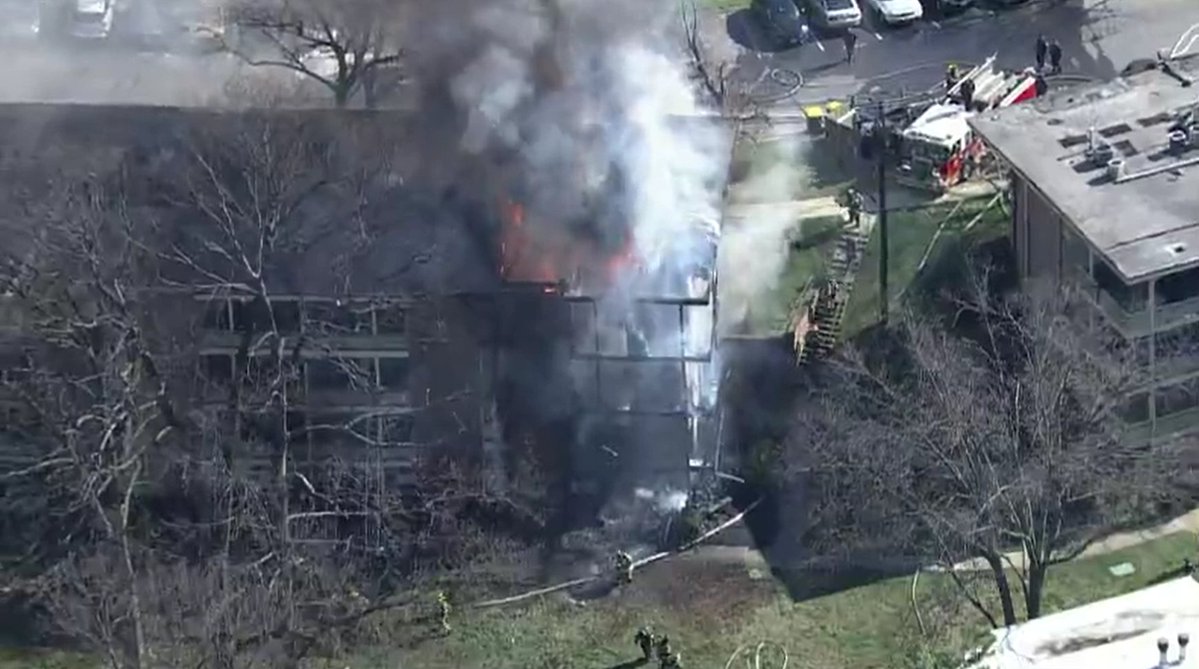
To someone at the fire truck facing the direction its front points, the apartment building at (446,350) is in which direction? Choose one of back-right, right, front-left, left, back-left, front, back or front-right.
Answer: front

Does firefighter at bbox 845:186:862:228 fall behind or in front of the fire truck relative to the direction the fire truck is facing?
in front

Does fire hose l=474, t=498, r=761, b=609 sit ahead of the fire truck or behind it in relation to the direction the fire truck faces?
ahead

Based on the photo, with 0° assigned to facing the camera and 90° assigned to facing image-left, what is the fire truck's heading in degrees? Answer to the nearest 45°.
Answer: approximately 45°

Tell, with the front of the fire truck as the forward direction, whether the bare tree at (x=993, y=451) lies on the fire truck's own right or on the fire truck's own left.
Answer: on the fire truck's own left

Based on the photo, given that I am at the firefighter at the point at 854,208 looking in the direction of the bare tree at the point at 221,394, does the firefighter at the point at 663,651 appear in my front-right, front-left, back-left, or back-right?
front-left

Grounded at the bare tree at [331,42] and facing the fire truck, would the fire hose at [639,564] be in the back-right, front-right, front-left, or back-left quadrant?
front-right
